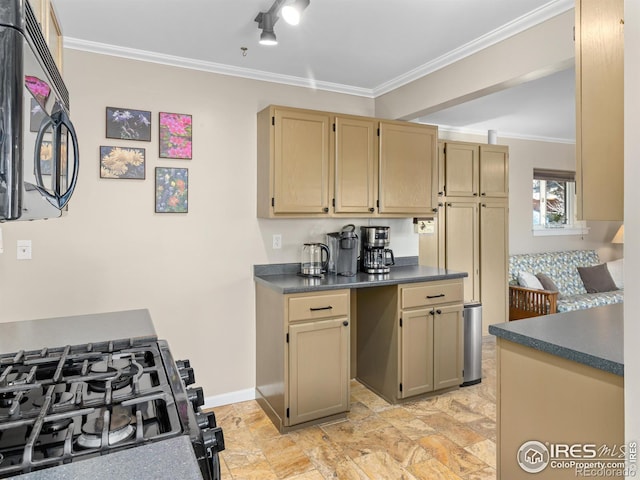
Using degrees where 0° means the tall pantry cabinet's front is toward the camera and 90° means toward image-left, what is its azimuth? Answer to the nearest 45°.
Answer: approximately 315°

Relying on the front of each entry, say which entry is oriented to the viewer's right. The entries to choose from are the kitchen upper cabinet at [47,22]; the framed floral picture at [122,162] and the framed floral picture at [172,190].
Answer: the kitchen upper cabinet

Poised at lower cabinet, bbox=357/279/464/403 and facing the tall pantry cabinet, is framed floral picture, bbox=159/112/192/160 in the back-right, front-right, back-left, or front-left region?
back-left

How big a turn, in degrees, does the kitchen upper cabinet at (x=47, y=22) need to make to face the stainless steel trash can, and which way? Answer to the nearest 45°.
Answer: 0° — it already faces it

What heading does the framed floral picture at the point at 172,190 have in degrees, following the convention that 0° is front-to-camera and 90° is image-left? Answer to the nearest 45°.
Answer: approximately 0°

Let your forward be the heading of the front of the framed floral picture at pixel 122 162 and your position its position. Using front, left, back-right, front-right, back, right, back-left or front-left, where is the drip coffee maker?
left

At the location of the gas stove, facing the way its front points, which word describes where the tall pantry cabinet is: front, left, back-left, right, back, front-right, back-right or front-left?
front-left
